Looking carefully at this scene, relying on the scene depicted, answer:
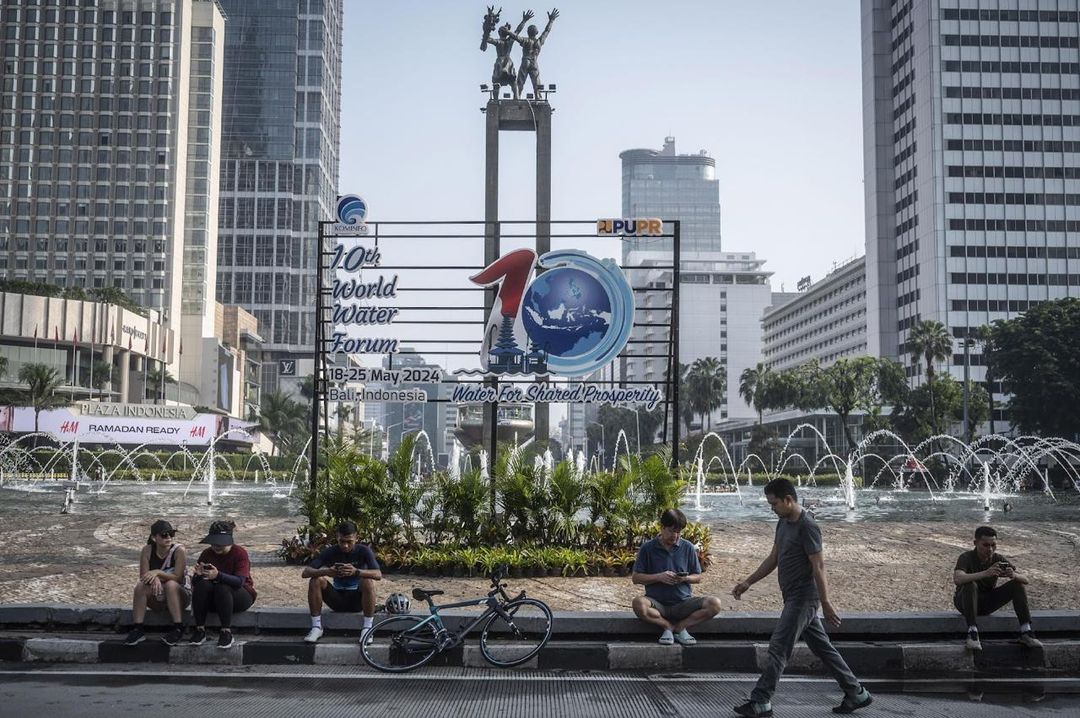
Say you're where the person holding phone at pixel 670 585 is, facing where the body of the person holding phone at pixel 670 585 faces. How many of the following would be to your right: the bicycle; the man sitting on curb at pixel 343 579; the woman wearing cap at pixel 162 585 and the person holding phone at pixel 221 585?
4

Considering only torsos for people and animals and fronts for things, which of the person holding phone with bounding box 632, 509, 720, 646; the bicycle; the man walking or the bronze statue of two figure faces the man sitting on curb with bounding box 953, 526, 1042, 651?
the bicycle

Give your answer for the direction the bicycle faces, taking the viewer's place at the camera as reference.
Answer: facing to the right of the viewer

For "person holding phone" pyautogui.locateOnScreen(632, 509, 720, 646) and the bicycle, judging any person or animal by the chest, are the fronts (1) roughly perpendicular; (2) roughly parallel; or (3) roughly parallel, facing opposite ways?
roughly perpendicular

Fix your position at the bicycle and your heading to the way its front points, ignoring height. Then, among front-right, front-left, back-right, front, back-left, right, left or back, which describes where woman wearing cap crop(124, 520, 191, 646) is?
back

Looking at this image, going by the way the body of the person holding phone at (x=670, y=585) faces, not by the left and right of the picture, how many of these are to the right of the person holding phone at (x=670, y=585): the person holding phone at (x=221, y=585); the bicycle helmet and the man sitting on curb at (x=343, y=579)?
3

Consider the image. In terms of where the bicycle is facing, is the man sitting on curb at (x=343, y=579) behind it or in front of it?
behind
